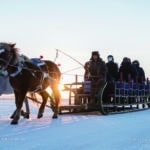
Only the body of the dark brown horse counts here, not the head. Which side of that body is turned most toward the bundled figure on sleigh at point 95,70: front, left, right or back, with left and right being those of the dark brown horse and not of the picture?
back

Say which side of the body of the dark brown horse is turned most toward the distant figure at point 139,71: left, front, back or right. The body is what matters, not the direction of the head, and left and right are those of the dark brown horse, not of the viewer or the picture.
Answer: back

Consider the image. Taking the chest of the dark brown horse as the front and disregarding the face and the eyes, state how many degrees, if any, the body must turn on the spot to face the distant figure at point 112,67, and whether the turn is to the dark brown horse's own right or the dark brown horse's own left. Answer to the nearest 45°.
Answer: approximately 180°

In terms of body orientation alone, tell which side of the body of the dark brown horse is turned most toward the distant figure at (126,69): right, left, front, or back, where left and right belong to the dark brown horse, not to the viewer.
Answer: back
